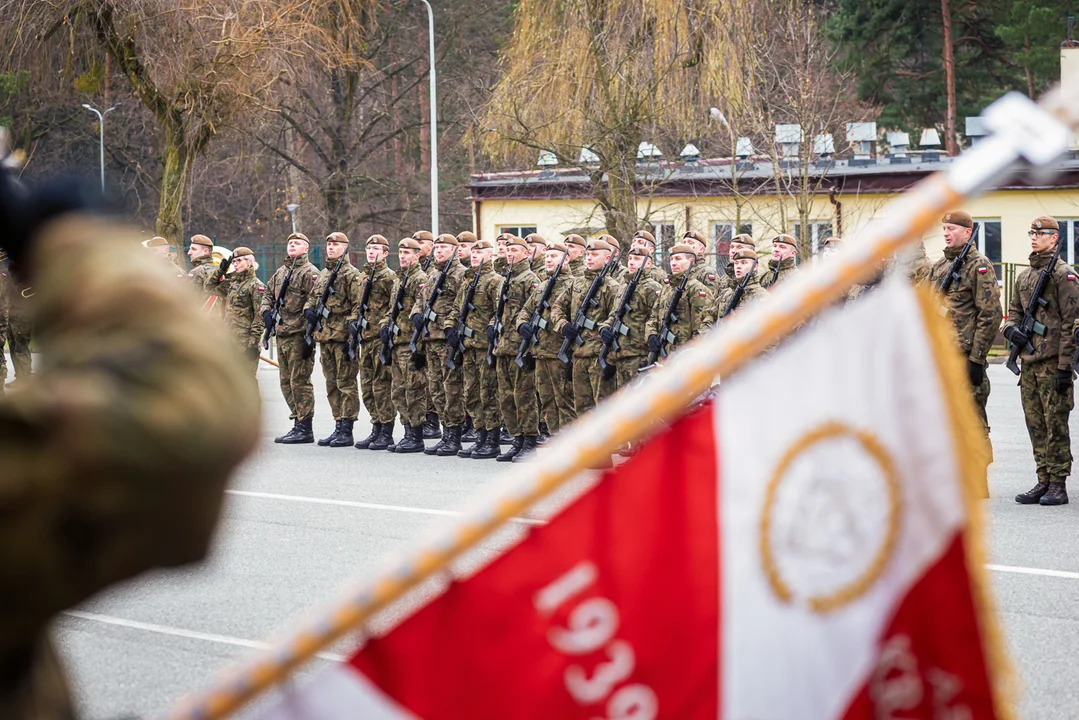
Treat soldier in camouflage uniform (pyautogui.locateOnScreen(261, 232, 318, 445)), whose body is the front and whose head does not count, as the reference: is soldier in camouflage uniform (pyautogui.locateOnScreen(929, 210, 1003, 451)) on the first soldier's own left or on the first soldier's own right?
on the first soldier's own left

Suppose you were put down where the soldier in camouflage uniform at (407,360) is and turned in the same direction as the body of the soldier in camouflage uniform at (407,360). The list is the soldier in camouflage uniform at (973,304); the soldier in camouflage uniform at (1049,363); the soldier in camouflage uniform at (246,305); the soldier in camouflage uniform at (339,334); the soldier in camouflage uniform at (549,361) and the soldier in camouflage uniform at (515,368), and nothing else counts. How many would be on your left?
4

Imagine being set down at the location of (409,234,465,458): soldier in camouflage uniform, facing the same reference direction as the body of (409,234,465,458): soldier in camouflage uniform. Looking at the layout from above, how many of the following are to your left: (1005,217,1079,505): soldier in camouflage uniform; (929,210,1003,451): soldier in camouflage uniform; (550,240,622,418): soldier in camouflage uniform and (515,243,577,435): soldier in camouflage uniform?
4

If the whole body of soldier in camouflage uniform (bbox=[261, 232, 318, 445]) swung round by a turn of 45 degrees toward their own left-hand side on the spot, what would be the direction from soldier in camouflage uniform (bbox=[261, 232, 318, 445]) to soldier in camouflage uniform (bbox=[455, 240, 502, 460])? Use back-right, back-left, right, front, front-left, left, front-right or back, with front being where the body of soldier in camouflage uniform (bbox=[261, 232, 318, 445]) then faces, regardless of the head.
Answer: front-left

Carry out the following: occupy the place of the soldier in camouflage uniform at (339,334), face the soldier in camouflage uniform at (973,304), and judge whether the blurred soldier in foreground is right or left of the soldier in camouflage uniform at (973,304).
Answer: right

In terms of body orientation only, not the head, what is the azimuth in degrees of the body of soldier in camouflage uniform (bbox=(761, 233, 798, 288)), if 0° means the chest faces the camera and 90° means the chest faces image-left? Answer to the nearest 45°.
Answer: approximately 45°

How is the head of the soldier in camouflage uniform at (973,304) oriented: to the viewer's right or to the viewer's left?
to the viewer's left

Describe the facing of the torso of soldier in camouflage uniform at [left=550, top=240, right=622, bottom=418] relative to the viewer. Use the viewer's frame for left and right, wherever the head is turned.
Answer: facing the viewer and to the left of the viewer

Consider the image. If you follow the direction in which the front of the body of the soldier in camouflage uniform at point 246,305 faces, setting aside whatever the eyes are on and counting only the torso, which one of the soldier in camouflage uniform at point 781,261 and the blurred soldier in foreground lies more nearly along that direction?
the blurred soldier in foreground

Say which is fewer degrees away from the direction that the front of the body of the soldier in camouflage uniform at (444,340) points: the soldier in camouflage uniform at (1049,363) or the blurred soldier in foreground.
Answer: the blurred soldier in foreground

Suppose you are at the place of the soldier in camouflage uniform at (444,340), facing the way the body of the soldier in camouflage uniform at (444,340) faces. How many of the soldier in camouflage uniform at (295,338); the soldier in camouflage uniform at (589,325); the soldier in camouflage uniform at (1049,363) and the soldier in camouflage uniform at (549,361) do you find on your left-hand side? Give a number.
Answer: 3

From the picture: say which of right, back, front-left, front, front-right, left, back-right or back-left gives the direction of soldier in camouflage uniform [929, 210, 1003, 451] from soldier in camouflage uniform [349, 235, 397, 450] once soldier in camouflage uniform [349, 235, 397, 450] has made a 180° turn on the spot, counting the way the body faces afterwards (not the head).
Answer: right
